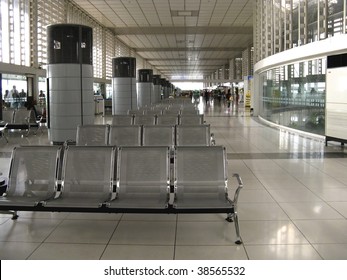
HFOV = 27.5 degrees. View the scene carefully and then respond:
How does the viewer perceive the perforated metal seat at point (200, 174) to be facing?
facing the viewer

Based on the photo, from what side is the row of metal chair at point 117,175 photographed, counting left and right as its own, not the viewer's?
front
